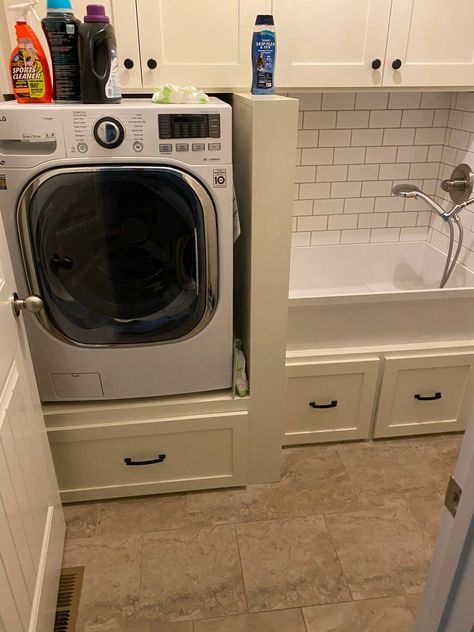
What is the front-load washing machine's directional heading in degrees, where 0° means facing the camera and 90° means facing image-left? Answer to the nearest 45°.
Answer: approximately 0°

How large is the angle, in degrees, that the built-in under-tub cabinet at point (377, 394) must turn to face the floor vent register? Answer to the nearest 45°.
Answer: approximately 45° to its right

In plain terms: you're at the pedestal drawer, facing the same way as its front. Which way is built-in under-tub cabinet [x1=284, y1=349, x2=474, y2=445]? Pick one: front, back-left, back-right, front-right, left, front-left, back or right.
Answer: left

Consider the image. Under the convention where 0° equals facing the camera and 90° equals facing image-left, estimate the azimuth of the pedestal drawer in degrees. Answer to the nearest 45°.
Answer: approximately 0°

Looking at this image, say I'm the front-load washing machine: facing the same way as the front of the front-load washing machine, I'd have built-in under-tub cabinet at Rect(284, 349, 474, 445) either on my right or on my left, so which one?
on my left

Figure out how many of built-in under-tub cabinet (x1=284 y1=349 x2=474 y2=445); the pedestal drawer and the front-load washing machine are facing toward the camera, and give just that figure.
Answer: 3

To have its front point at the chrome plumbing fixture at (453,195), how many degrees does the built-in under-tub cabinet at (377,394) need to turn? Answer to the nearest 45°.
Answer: approximately 180°

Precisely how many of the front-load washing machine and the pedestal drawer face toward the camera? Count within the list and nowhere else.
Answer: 2

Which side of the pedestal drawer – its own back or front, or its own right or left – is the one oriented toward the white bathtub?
left

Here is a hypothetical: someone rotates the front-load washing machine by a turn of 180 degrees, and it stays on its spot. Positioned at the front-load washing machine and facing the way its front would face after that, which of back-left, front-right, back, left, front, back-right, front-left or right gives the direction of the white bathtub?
right

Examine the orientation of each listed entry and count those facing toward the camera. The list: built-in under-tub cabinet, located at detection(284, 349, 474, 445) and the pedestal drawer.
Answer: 2
